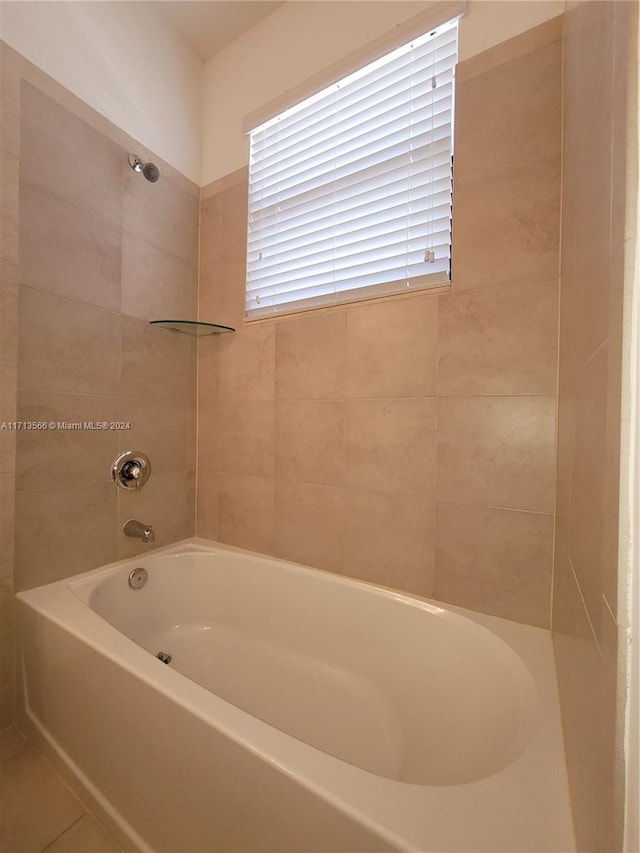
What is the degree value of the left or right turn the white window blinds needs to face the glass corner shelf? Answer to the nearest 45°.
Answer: approximately 45° to its right

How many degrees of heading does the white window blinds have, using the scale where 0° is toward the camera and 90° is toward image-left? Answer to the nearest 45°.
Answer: approximately 45°
